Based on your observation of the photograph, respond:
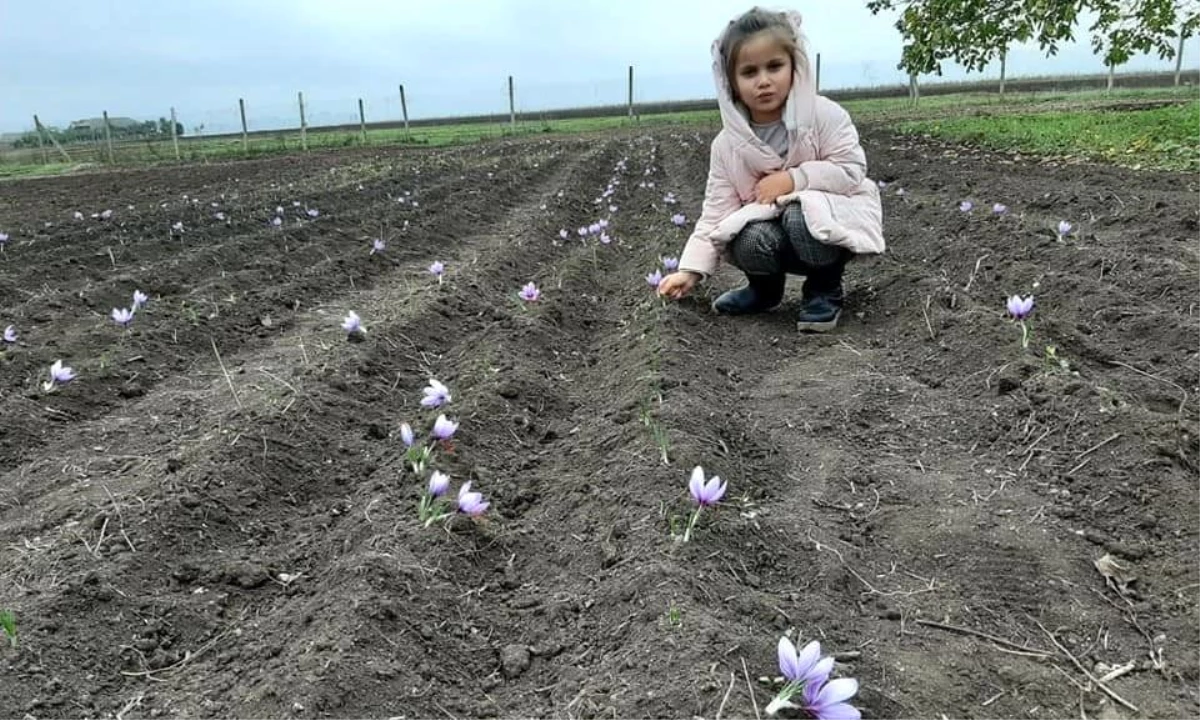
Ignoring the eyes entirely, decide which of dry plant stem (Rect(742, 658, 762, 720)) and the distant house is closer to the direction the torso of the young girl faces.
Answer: the dry plant stem

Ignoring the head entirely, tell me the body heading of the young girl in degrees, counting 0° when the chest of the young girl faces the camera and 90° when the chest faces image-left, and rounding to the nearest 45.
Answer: approximately 45°

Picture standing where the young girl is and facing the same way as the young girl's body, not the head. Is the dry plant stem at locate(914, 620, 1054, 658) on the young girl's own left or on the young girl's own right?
on the young girl's own left

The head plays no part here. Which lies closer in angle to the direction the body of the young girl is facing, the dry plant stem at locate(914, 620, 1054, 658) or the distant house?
the dry plant stem

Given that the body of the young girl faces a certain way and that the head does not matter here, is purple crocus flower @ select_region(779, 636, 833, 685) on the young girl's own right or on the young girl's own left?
on the young girl's own left

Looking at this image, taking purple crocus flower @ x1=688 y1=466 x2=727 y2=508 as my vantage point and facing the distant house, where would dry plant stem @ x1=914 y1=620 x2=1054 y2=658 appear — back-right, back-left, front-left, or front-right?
back-right

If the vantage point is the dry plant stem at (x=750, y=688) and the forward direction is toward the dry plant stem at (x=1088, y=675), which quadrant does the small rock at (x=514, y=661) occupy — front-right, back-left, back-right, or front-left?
back-left

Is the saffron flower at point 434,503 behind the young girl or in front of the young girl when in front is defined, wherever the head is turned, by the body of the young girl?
in front

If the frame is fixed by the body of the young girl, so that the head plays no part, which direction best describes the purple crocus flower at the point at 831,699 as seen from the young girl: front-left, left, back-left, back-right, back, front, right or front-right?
front-left

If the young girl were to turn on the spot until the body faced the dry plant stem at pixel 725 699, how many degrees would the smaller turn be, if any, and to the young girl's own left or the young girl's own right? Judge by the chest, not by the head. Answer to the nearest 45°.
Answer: approximately 45° to the young girl's own left

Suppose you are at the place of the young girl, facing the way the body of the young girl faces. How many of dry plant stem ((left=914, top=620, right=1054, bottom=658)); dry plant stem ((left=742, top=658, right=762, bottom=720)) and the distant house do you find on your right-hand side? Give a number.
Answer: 1

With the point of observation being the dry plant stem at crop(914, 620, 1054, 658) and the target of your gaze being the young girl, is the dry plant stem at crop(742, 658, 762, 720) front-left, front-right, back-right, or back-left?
back-left

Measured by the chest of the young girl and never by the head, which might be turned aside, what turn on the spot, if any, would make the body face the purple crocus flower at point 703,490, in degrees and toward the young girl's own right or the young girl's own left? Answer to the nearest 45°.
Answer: approximately 45° to the young girl's own left

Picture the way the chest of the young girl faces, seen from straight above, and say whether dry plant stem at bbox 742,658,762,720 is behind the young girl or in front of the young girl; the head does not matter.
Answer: in front
